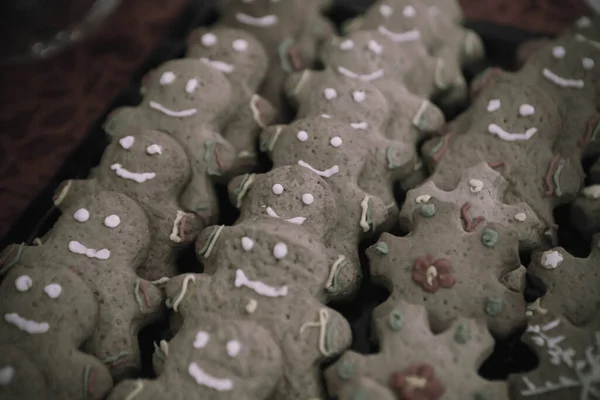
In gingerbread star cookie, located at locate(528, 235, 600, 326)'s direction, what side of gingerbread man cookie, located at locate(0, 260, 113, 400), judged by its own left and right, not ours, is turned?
left

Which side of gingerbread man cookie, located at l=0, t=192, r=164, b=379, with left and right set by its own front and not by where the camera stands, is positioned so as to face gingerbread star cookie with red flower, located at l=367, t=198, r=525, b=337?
left

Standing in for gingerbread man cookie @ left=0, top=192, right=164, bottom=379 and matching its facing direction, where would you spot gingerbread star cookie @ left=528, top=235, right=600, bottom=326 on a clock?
gingerbread star cookie @ left=528, top=235, right=600, bottom=326 is roughly at 10 o'clock from gingerbread man cookie @ left=0, top=192, right=164, bottom=379.

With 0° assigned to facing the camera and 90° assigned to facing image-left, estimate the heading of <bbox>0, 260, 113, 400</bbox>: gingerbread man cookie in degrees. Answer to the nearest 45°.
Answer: approximately 0°

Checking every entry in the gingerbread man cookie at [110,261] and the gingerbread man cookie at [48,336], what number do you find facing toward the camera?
2

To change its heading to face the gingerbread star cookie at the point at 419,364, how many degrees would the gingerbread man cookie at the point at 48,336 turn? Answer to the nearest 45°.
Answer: approximately 45° to its left

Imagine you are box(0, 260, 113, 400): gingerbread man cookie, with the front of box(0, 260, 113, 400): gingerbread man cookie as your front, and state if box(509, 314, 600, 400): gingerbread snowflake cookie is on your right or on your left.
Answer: on your left
